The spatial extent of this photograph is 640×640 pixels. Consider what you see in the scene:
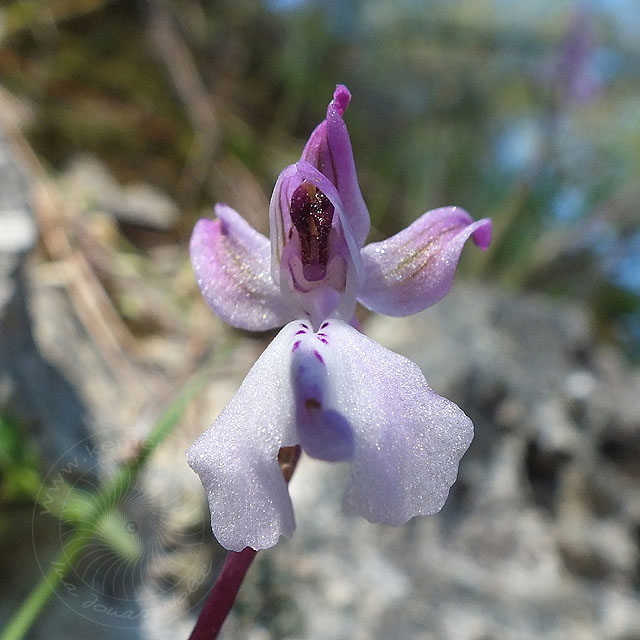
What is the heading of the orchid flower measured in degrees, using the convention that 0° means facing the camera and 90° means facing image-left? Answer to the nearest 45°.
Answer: approximately 0°
